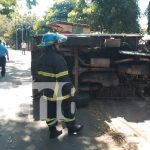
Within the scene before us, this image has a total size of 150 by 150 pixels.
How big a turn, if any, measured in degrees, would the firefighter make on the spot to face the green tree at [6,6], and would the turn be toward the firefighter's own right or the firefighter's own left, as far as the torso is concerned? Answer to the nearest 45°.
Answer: approximately 45° to the firefighter's own left

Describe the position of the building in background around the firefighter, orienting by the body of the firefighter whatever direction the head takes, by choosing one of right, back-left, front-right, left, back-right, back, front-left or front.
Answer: front-left

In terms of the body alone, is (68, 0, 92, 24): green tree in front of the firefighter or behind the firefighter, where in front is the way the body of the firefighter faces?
in front

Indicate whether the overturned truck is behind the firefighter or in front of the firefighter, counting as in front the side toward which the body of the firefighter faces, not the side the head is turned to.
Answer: in front

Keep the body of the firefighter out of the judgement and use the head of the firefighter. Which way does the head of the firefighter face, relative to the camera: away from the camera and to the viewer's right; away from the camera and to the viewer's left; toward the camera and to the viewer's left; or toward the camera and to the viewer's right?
away from the camera and to the viewer's right

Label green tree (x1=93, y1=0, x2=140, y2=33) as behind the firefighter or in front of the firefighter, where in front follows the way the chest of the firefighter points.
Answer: in front

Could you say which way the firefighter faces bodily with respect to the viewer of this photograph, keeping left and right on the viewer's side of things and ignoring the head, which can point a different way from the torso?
facing away from the viewer and to the right of the viewer
